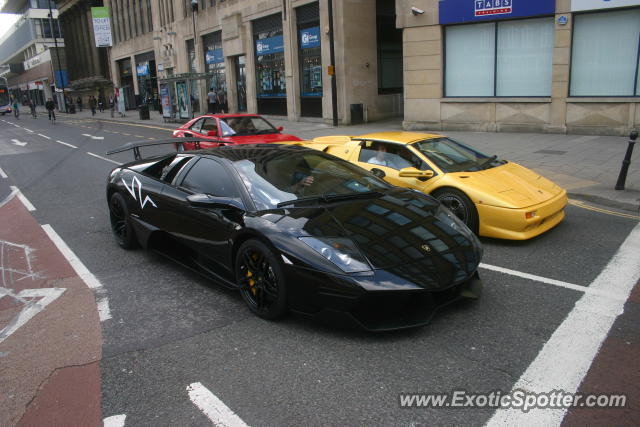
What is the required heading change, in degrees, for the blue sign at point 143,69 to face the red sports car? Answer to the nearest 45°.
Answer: approximately 45° to its left

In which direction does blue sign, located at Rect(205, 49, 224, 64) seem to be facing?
toward the camera

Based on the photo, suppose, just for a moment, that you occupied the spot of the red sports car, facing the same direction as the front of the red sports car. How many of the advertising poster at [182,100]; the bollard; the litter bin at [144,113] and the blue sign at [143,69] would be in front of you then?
1

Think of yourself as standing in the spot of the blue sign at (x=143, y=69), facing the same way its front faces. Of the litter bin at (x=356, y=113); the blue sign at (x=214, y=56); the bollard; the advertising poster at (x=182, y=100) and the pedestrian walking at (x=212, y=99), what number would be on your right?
0

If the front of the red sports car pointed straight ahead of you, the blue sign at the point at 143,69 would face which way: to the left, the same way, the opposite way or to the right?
to the right

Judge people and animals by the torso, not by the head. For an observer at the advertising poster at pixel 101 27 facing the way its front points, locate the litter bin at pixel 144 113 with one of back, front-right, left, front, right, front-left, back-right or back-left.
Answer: front

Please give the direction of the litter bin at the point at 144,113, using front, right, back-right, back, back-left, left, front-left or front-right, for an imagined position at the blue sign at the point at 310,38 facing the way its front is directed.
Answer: right

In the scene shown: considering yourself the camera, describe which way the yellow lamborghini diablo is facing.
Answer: facing the viewer and to the right of the viewer

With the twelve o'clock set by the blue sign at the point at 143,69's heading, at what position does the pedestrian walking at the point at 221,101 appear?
The pedestrian walking is roughly at 10 o'clock from the blue sign.

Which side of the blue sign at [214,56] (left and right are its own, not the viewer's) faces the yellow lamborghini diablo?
front

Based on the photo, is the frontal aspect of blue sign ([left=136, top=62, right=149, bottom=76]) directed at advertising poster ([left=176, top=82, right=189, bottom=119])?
no

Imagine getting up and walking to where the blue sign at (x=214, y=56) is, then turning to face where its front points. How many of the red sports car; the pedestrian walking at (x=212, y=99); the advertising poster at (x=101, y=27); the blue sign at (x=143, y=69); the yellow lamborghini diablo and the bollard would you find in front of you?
4

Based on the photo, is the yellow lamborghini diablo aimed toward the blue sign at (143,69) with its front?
no

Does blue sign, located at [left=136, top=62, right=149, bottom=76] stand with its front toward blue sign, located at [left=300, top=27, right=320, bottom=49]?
no

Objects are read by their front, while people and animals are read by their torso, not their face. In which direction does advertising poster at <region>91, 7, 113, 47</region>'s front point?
toward the camera

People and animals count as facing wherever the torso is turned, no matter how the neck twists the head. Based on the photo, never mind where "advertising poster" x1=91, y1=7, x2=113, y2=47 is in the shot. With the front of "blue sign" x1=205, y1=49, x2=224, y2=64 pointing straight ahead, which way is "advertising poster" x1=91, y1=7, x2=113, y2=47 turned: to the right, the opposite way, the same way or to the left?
the same way

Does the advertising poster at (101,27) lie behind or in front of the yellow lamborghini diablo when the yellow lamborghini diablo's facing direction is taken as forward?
behind
